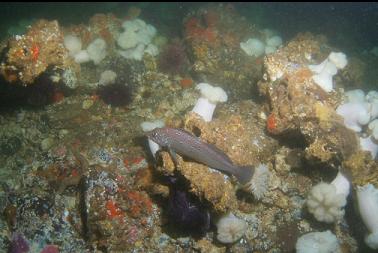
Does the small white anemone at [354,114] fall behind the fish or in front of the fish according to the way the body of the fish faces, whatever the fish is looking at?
behind

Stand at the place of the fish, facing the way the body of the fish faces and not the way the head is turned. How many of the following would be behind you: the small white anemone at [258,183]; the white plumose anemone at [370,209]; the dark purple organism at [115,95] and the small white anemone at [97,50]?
2

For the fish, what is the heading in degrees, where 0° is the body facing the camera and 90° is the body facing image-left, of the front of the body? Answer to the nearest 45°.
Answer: approximately 90°

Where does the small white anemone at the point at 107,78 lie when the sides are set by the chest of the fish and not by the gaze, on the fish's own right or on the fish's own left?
on the fish's own right

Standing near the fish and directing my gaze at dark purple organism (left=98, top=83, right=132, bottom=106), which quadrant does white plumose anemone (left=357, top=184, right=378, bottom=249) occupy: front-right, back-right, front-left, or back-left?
back-right

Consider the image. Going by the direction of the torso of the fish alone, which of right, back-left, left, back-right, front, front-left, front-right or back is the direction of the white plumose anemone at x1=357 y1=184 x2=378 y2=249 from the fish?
back

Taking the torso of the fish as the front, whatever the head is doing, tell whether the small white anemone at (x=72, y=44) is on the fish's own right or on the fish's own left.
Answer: on the fish's own right

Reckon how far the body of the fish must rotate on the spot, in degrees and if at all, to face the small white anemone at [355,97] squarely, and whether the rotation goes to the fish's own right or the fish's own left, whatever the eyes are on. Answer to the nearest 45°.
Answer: approximately 135° to the fish's own right

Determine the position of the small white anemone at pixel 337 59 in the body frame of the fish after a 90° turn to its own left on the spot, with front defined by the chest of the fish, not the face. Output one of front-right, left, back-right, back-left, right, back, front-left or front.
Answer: back-left

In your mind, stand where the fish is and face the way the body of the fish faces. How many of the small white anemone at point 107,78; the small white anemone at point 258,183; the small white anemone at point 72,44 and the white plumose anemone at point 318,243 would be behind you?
2

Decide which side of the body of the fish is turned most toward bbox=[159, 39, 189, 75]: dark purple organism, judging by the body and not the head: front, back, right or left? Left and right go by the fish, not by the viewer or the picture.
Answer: right

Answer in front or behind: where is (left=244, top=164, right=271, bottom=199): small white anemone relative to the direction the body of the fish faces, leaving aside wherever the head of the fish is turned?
behind
